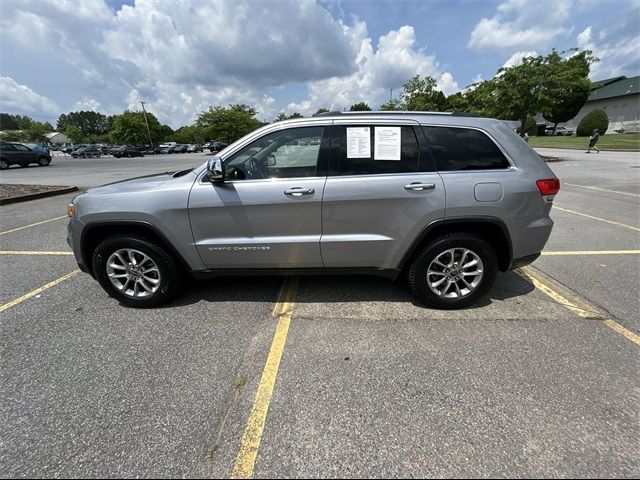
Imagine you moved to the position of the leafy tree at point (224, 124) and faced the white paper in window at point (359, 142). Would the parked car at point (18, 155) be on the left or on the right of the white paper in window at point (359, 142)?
right

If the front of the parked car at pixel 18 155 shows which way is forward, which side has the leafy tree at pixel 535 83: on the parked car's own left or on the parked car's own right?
on the parked car's own right

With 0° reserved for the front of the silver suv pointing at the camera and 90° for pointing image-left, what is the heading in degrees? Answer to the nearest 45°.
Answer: approximately 90°

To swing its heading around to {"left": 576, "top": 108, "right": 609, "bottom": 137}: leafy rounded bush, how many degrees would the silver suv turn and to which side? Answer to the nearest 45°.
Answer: approximately 135° to its right

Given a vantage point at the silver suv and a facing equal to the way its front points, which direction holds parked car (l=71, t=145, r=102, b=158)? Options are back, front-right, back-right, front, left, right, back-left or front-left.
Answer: front-right

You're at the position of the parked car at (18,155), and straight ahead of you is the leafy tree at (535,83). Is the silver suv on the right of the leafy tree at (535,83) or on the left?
right
